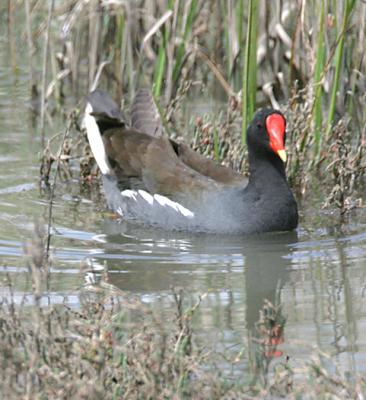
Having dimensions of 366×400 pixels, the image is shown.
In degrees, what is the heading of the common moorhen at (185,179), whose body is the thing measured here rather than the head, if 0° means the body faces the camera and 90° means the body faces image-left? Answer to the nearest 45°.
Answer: approximately 270°

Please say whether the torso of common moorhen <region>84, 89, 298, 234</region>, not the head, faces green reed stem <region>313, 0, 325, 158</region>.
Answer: yes
